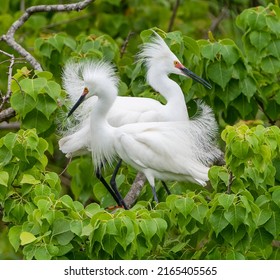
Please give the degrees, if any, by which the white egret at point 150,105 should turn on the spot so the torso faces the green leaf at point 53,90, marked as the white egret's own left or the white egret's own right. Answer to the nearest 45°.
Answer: approximately 135° to the white egret's own right

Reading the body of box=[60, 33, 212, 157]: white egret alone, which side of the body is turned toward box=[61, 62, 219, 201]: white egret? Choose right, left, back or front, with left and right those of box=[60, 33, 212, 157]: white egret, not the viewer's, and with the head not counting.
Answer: right

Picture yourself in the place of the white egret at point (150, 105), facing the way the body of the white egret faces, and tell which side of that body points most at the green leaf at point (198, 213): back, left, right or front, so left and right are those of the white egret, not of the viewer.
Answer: right

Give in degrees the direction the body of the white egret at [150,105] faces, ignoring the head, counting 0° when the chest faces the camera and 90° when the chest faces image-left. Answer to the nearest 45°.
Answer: approximately 270°

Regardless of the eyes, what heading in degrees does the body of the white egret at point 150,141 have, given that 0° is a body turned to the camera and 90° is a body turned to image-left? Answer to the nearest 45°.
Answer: approximately 90°

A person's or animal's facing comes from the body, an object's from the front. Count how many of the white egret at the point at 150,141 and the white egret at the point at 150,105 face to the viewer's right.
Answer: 1

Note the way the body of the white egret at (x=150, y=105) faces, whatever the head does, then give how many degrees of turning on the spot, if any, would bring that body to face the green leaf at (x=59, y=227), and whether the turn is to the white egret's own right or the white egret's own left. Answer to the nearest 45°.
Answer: approximately 90° to the white egret's own right

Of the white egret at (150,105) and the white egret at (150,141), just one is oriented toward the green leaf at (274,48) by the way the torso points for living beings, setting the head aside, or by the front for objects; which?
the white egret at (150,105)

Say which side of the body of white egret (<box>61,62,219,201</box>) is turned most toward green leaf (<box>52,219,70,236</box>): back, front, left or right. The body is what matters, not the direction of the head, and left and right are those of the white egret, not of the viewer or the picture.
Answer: left

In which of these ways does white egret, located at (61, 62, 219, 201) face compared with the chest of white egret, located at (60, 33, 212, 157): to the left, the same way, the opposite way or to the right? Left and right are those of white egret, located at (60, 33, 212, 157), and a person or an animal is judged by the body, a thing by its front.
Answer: the opposite way
